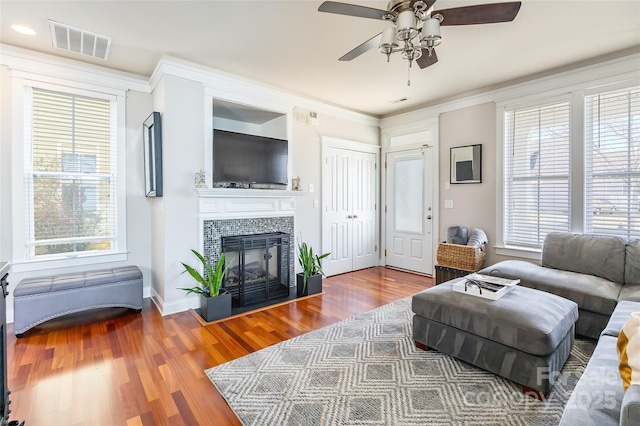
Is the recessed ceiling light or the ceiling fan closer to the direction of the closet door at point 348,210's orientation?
the ceiling fan

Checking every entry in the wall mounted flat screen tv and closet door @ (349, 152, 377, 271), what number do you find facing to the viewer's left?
0

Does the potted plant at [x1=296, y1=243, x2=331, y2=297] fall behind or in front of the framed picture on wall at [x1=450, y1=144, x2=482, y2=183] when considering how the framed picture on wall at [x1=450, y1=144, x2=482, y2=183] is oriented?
in front

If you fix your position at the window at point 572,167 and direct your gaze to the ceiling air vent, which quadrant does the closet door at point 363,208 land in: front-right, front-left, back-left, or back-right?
front-right

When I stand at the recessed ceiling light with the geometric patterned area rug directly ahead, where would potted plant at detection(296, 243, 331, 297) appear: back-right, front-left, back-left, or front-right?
front-left

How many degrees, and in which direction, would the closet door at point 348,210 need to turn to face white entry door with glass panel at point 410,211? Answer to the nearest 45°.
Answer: approximately 45° to its left

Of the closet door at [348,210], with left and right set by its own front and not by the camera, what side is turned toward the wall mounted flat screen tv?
right

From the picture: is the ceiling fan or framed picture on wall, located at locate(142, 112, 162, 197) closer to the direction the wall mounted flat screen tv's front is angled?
the ceiling fan

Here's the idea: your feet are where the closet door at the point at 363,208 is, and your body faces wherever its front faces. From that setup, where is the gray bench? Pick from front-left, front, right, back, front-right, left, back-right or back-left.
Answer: right

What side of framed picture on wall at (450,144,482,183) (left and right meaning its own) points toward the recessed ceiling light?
front

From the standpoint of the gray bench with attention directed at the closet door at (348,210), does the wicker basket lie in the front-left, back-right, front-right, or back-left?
front-right

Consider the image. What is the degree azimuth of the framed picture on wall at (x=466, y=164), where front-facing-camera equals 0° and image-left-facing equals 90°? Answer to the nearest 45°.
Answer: approximately 45°

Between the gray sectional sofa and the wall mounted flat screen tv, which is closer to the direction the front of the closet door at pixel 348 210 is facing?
the gray sectional sofa
